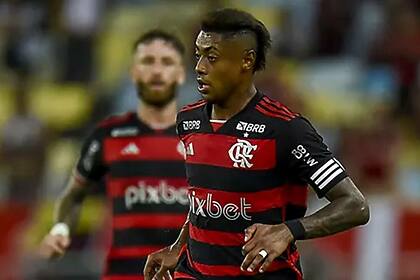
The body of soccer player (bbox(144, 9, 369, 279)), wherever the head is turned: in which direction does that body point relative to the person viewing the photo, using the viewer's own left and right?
facing the viewer and to the left of the viewer

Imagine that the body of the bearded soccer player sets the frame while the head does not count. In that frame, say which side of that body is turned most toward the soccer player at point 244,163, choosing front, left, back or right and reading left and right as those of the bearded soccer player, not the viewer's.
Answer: front

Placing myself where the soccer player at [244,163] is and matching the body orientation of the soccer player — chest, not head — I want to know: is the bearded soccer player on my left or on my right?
on my right

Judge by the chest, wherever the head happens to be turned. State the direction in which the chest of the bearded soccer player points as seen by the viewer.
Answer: toward the camera

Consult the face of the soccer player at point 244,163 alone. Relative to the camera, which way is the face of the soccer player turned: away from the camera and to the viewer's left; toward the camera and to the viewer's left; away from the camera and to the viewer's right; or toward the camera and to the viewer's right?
toward the camera and to the viewer's left

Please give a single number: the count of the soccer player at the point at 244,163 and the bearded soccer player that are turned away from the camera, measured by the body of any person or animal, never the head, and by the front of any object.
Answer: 0
